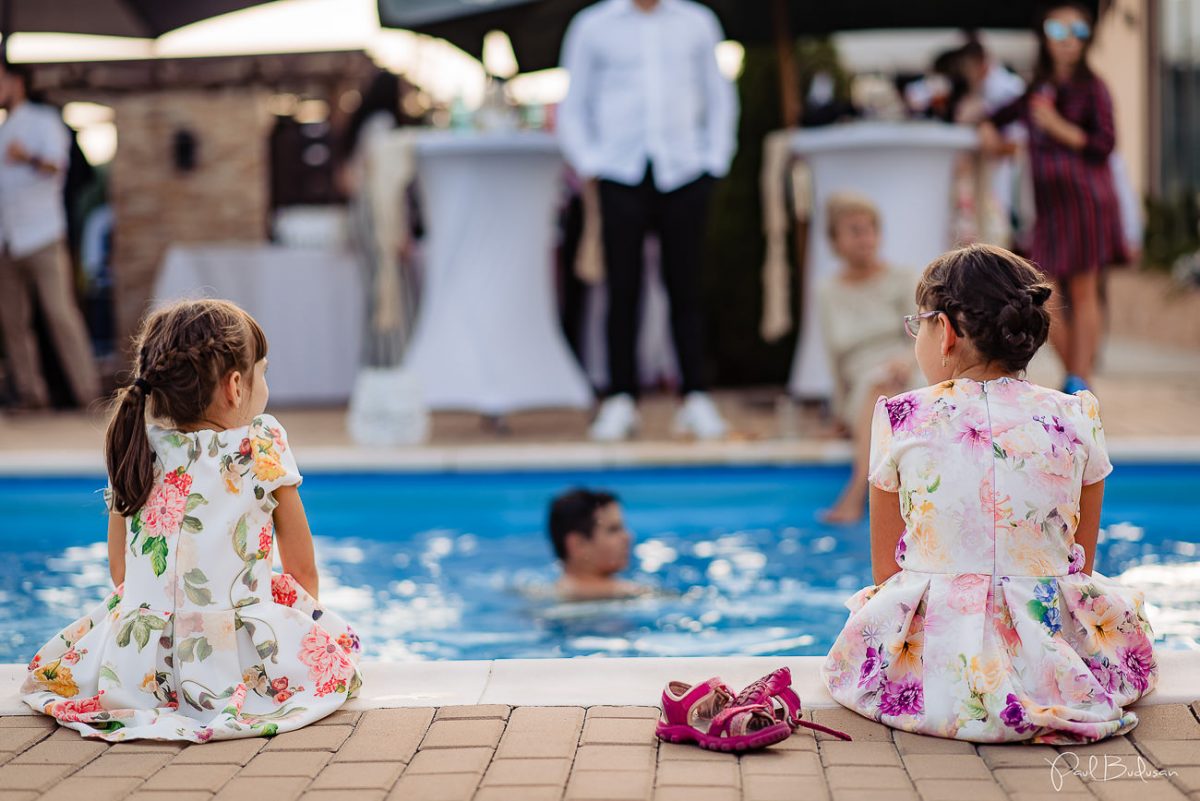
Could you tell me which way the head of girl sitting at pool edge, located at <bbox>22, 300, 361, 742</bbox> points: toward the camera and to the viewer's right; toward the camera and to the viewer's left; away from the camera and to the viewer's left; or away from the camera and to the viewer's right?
away from the camera and to the viewer's right

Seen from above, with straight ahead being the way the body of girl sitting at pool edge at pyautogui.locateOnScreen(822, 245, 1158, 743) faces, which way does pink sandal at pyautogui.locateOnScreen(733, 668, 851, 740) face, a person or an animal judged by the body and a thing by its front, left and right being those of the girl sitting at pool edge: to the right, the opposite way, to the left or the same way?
to the left

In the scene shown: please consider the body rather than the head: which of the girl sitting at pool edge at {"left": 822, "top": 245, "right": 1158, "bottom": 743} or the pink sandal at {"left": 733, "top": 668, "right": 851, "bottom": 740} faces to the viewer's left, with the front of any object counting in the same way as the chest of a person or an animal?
the pink sandal

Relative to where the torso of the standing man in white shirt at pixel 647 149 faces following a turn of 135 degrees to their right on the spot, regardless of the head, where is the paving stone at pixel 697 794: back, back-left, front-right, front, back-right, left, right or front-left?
back-left

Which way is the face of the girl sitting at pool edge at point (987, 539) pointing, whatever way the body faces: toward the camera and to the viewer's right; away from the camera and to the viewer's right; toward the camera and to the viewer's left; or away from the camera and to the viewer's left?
away from the camera and to the viewer's left

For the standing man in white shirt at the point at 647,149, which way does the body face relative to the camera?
toward the camera

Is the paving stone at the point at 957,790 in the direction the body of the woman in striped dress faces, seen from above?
yes

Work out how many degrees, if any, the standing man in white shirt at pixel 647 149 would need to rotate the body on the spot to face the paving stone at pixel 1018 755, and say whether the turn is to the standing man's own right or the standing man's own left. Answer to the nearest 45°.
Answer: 0° — they already face it

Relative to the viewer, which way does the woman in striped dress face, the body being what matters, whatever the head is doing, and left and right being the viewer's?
facing the viewer

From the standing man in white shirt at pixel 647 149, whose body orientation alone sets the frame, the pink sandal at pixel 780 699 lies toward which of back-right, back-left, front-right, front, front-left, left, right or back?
front

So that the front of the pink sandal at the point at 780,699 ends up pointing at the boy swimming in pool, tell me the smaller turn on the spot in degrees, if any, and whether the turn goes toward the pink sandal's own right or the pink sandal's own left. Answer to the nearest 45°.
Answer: approximately 90° to the pink sandal's own right
